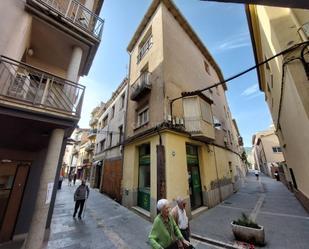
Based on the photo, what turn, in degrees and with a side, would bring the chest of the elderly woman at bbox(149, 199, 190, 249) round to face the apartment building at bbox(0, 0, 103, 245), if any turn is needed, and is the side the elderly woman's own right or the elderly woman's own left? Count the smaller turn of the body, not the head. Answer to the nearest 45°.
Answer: approximately 135° to the elderly woman's own right

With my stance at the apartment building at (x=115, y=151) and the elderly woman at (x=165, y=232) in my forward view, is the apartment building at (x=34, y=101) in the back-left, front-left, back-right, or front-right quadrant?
front-right

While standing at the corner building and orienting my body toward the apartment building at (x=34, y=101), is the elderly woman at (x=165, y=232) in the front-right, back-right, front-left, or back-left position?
front-left

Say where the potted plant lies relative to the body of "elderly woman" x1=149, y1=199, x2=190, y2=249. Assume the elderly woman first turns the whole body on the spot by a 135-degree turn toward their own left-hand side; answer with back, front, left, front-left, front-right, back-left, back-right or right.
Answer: front-right

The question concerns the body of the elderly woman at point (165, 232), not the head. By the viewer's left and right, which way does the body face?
facing the viewer and to the right of the viewer
